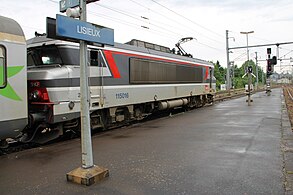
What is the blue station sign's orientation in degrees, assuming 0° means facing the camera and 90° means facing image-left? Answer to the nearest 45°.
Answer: approximately 315°
